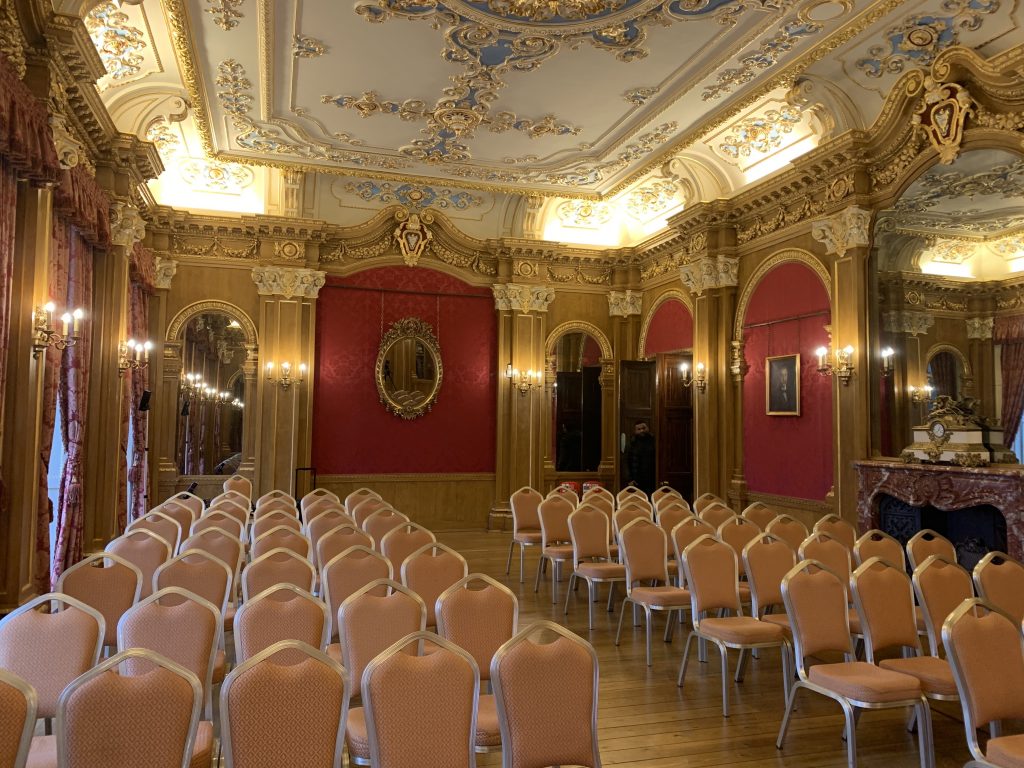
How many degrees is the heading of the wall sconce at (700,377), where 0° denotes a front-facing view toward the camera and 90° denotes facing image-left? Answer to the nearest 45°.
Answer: approximately 45°

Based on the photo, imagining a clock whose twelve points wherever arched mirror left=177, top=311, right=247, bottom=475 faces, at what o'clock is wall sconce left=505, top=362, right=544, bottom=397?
The wall sconce is roughly at 10 o'clock from the arched mirror.

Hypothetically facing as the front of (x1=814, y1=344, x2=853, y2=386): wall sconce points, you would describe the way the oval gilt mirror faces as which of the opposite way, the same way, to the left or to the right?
to the left

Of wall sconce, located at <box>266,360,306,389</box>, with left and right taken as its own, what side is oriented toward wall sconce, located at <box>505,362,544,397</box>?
left

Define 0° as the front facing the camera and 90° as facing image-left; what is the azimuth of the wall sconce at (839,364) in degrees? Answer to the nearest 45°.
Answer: approximately 45°

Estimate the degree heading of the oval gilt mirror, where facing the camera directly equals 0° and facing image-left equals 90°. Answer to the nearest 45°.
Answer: approximately 0°

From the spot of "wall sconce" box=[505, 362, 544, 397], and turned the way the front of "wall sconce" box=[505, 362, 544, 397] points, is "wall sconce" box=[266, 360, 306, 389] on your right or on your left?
on your right
